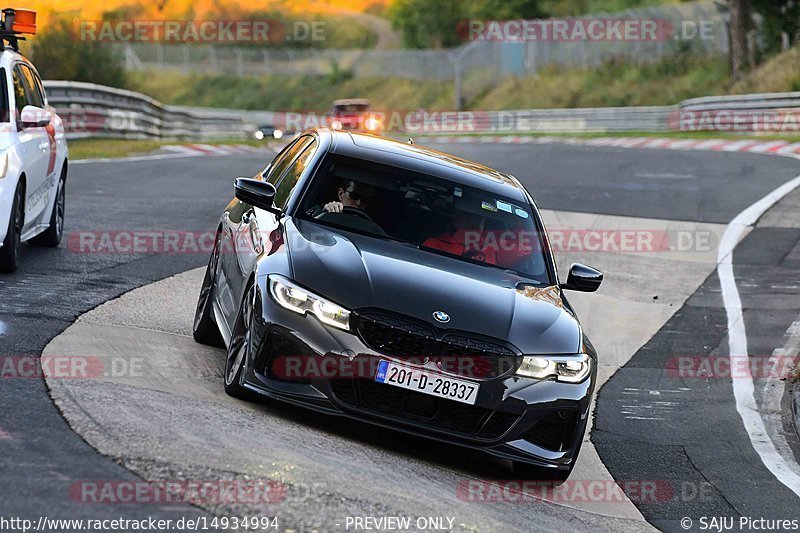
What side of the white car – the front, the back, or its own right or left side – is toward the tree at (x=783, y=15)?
back

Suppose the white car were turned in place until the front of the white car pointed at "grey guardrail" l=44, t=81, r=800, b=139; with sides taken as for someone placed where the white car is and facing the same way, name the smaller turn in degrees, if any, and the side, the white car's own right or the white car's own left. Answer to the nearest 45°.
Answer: approximately 135° to the white car's own right

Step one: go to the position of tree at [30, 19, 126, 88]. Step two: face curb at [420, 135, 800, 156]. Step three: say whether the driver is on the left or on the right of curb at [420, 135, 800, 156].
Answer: right

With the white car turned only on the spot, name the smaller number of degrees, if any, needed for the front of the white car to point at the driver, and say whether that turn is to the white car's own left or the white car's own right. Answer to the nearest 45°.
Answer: approximately 90° to the white car's own left

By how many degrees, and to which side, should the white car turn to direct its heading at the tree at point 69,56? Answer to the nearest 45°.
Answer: approximately 135° to its right

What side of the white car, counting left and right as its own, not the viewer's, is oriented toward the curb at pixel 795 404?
left

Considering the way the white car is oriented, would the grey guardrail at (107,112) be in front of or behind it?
behind

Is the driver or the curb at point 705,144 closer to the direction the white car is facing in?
the driver

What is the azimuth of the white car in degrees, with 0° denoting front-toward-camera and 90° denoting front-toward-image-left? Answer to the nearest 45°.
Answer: approximately 45°
